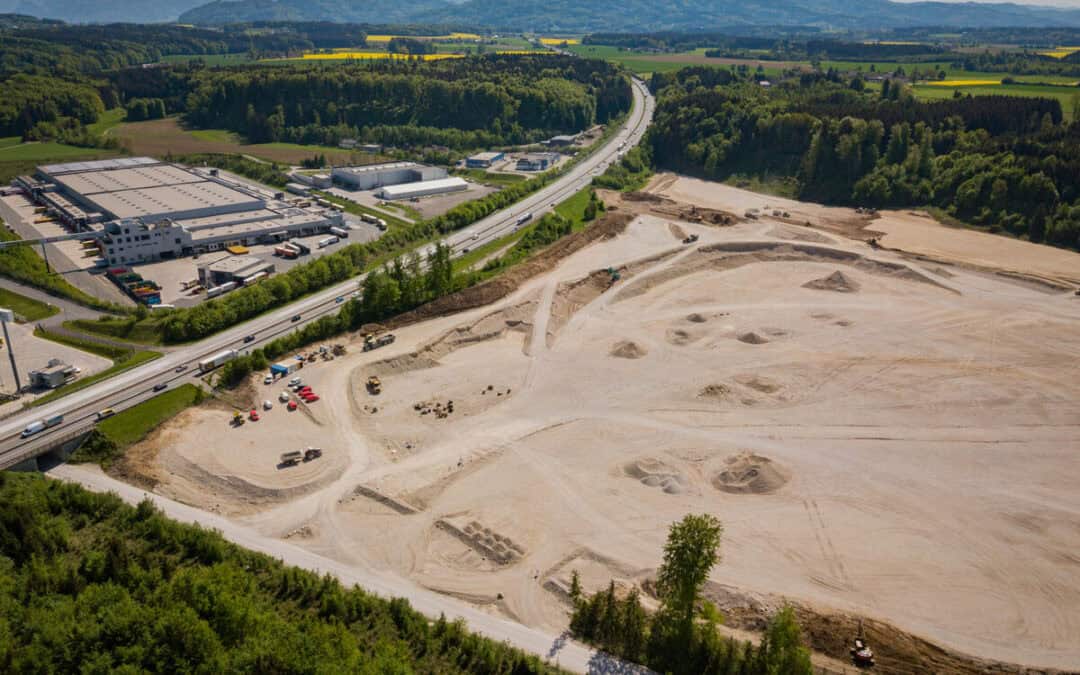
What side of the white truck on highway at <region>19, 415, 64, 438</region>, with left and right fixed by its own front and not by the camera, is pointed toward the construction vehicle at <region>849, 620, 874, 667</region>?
left

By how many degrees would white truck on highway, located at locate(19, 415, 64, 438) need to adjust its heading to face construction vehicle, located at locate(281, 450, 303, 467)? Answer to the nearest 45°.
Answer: approximately 90° to its left

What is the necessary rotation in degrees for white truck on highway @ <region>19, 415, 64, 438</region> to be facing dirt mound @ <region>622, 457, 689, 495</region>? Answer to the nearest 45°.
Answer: approximately 90° to its left

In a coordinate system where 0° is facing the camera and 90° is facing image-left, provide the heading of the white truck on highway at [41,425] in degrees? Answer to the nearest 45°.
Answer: approximately 45°
